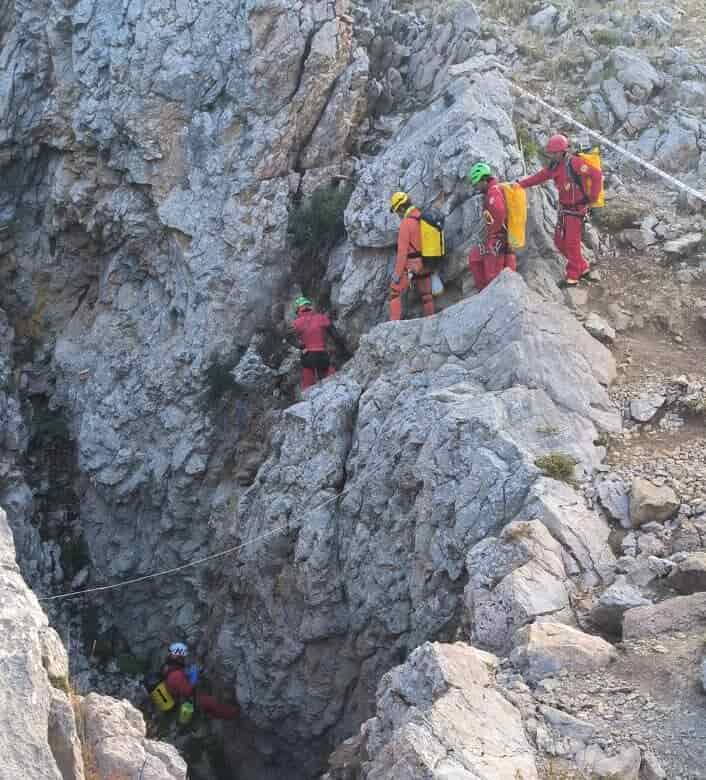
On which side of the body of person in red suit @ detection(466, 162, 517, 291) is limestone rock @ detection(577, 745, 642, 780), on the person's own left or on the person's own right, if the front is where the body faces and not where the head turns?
on the person's own left

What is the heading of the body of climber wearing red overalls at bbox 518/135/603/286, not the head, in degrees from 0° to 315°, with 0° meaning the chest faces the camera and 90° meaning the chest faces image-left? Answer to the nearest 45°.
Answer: approximately 45°

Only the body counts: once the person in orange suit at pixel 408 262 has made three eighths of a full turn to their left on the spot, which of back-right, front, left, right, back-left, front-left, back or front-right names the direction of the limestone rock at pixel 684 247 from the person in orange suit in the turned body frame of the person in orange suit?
front-left

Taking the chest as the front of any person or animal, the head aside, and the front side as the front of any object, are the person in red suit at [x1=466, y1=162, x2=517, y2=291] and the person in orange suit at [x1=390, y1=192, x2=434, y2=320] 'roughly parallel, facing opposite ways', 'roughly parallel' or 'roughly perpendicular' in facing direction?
roughly parallel

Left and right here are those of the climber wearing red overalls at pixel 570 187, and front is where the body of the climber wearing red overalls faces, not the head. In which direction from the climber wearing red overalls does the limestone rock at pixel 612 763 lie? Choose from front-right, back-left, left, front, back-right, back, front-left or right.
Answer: front-left

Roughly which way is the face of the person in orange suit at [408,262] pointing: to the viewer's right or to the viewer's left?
to the viewer's left

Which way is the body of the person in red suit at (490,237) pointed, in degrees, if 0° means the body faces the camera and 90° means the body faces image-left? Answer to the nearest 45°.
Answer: approximately 90°

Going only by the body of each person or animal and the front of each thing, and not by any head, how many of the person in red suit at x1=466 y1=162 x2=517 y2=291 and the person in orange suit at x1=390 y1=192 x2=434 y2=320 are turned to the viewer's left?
2

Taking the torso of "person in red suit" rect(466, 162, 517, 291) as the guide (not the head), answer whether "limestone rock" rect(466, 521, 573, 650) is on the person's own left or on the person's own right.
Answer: on the person's own left

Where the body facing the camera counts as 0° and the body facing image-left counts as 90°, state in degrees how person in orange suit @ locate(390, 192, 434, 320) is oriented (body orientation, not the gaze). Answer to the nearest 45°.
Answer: approximately 90°
